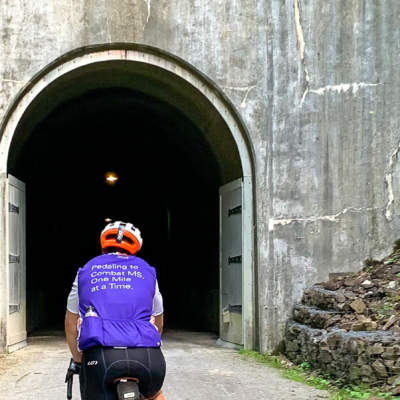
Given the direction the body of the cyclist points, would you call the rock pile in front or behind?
in front

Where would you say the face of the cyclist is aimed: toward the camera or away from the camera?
away from the camera

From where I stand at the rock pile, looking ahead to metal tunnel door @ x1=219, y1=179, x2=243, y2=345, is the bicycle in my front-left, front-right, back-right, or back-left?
back-left

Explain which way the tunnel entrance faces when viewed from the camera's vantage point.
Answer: facing the viewer

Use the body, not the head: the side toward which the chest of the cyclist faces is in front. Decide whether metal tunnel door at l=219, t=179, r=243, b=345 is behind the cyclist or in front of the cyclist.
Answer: in front

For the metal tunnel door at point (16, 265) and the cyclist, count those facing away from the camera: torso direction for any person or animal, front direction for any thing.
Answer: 1

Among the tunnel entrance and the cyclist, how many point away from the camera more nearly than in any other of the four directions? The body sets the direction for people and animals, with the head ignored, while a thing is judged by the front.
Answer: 1

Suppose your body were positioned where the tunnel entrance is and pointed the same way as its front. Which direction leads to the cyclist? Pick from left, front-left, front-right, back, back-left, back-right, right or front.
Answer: front

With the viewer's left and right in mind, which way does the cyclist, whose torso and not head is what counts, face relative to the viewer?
facing away from the viewer
